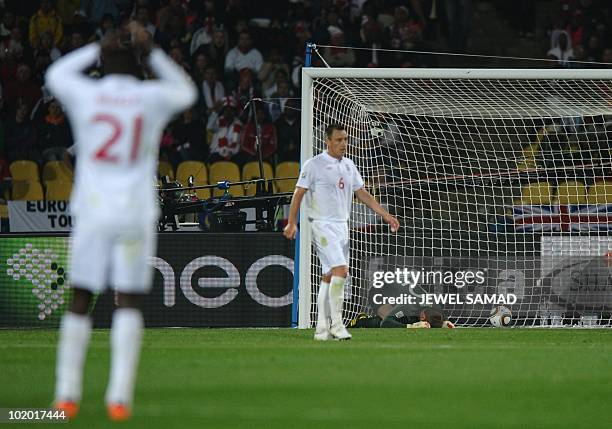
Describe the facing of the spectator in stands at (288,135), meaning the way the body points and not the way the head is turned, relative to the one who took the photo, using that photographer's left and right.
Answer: facing the viewer

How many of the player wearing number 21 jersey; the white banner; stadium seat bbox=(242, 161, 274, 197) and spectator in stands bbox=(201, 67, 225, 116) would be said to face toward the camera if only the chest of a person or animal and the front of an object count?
3

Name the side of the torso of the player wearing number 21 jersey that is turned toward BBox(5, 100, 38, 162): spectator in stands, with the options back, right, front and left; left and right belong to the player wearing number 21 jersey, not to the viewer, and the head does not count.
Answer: front

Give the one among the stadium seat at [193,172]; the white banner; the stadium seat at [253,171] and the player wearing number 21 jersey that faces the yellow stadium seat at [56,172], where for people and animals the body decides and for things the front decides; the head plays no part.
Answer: the player wearing number 21 jersey

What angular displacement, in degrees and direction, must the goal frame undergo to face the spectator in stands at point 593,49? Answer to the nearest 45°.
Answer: approximately 135° to its left

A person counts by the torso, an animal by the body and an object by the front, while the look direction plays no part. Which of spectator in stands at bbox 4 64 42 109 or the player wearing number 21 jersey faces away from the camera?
the player wearing number 21 jersey

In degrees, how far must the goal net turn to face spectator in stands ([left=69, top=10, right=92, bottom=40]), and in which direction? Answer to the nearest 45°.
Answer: approximately 135° to its right

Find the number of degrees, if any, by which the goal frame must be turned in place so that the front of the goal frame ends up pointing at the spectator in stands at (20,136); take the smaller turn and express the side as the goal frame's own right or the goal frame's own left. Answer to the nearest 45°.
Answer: approximately 135° to the goal frame's own right

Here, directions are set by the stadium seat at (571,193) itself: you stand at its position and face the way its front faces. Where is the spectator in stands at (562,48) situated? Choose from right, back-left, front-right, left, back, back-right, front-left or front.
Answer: back

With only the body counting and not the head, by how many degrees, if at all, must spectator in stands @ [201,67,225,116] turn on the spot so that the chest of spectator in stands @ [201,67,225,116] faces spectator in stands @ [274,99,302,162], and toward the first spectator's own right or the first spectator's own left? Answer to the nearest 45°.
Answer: approximately 45° to the first spectator's own left

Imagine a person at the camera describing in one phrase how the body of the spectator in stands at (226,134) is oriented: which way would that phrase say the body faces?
toward the camera
